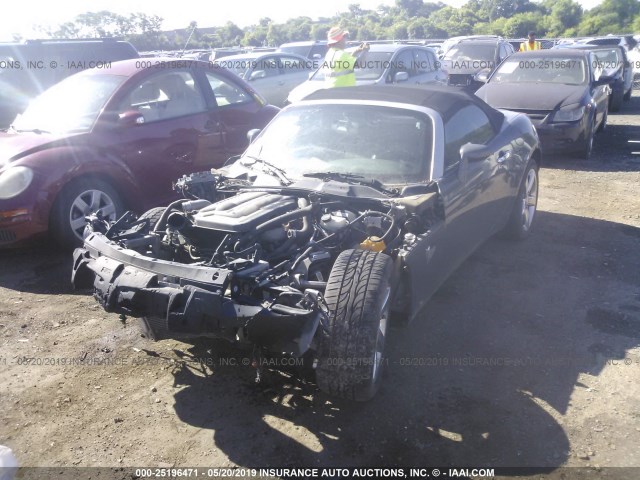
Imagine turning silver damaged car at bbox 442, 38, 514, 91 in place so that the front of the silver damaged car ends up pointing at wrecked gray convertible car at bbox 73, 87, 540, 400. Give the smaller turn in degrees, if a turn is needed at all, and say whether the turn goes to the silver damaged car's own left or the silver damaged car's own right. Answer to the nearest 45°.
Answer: approximately 45° to the silver damaged car's own left

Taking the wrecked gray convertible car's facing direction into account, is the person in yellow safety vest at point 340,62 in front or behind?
behind

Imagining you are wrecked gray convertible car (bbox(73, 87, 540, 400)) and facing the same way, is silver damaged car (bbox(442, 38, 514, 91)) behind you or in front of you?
behind

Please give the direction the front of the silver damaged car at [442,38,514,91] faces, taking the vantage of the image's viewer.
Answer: facing the viewer and to the left of the viewer

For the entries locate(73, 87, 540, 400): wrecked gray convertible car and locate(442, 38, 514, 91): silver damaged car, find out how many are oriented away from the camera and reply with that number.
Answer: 0

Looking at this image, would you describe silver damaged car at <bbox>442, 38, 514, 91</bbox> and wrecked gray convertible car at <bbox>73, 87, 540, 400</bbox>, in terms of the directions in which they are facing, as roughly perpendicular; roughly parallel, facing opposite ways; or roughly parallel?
roughly parallel
